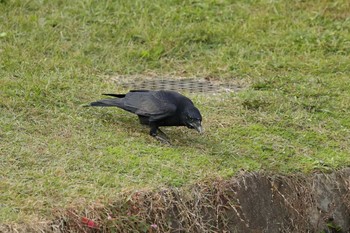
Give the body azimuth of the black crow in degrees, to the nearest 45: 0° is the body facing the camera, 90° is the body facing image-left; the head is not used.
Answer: approximately 270°
